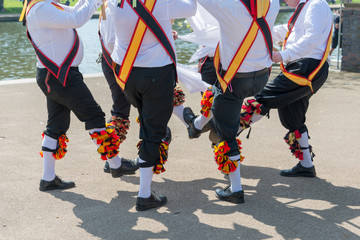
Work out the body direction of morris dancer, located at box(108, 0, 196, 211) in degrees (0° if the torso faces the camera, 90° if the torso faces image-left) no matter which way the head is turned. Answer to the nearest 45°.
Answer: approximately 225°

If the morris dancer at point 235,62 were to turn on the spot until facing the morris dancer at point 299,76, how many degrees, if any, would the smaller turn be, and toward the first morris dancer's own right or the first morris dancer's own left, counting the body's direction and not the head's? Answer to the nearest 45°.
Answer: approximately 90° to the first morris dancer's own right

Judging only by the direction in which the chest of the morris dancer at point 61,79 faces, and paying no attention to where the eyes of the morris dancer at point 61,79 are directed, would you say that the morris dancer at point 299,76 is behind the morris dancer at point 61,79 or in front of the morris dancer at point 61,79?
in front

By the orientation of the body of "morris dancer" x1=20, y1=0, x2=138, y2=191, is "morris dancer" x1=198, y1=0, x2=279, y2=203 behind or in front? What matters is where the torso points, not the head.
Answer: in front

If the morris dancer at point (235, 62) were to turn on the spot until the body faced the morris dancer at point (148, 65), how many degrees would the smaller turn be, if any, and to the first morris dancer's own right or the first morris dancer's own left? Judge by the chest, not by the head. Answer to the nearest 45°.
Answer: approximately 90° to the first morris dancer's own left

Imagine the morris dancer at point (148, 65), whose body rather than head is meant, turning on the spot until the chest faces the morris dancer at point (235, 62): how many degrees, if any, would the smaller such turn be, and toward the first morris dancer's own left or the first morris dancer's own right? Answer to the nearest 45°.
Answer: approximately 45° to the first morris dancer's own right

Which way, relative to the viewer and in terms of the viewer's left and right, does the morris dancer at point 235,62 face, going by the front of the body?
facing away from the viewer and to the left of the viewer

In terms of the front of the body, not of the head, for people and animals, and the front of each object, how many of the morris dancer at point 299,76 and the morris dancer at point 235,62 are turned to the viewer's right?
0
